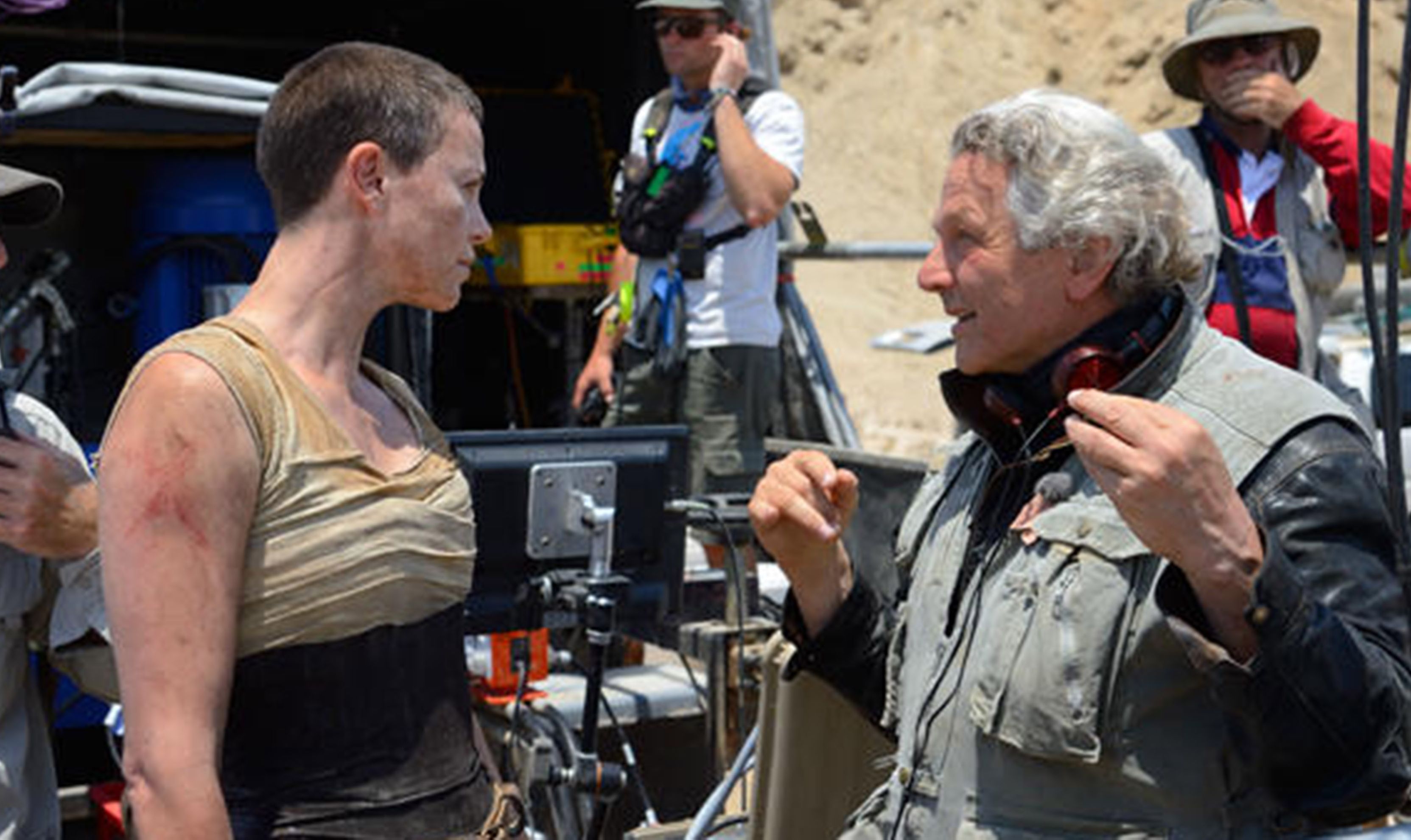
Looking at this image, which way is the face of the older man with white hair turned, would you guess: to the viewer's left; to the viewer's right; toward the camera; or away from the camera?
to the viewer's left

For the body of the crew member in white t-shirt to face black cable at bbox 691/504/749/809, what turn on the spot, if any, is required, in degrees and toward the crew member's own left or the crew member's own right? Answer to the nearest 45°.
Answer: approximately 45° to the crew member's own left

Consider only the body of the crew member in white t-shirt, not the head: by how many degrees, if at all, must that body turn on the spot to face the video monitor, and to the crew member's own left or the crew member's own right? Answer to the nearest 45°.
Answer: approximately 45° to the crew member's own left

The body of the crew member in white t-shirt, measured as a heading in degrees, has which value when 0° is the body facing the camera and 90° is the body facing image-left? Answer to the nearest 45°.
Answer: approximately 45°

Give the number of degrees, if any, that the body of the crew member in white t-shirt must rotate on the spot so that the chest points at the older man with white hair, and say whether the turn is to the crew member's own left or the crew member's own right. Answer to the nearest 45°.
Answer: approximately 45° to the crew member's own left

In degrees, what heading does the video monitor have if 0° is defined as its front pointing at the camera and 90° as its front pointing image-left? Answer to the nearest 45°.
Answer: approximately 180°
